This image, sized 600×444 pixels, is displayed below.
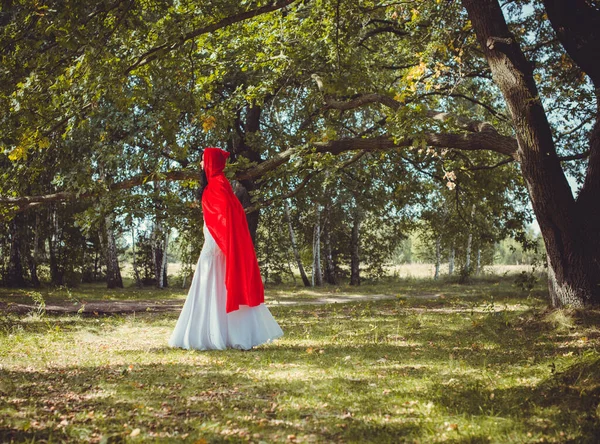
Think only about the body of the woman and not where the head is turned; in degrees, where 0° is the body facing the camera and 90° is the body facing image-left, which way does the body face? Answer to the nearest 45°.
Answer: approximately 90°

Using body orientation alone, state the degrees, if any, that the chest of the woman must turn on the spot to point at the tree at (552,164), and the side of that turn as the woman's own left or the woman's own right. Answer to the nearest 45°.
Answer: approximately 180°

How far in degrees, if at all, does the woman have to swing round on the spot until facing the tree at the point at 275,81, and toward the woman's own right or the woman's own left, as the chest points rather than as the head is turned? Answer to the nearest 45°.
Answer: approximately 90° to the woman's own right

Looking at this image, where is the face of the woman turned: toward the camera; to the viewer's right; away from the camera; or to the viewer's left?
to the viewer's left
